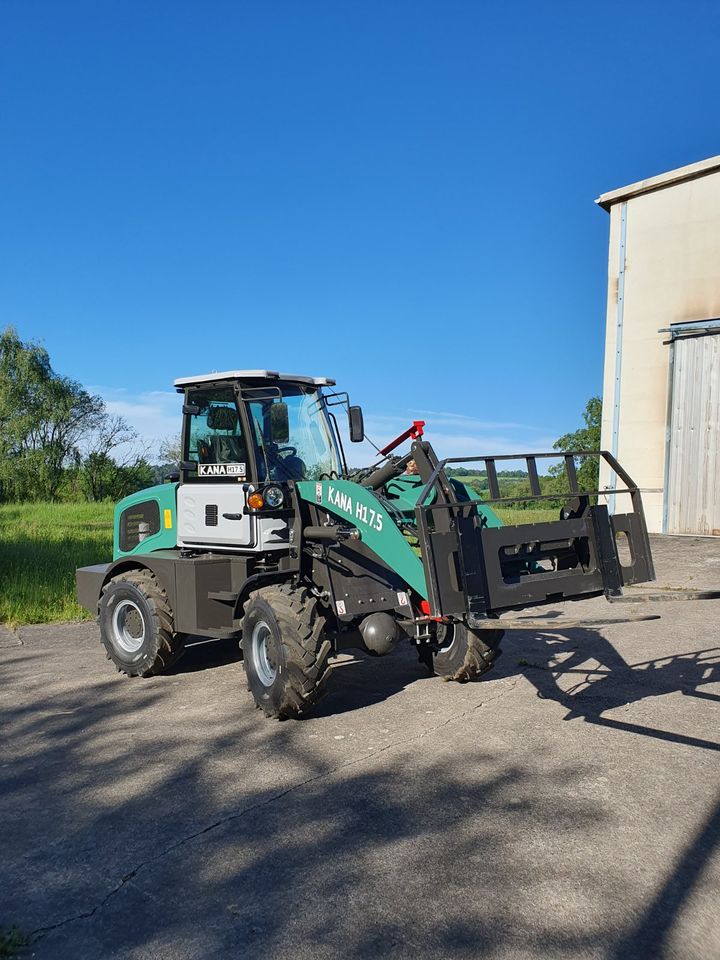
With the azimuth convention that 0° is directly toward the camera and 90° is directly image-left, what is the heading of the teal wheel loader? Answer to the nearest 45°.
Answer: approximately 315°

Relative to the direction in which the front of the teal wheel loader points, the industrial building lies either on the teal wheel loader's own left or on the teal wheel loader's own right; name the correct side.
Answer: on the teal wheel loader's own left
